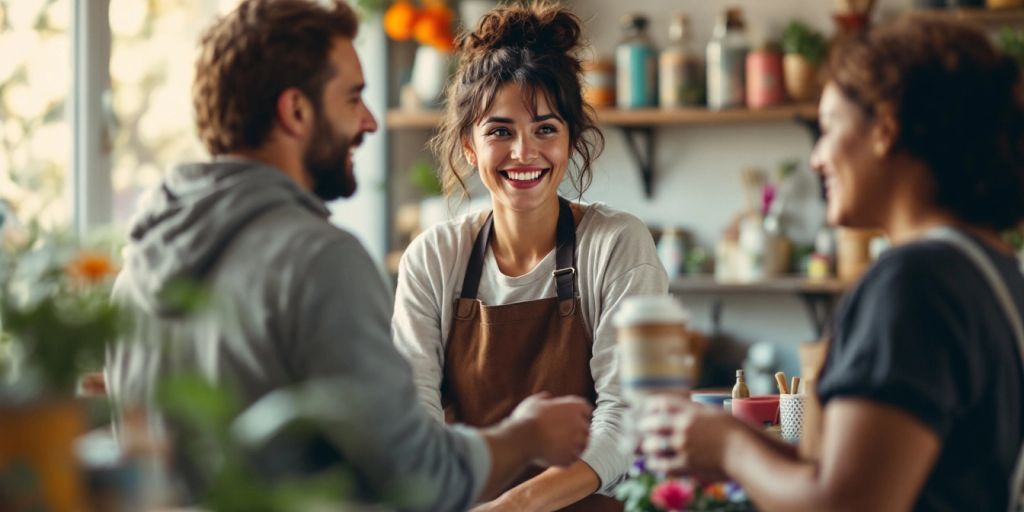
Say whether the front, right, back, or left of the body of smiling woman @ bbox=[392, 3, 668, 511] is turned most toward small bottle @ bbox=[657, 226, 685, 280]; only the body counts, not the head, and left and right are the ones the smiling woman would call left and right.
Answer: back

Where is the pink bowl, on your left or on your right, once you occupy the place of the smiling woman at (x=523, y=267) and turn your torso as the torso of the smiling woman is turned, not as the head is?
on your left

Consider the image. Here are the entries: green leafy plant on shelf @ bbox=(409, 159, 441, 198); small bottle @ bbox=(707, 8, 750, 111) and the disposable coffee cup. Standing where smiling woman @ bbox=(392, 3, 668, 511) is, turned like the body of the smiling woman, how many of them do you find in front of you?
1

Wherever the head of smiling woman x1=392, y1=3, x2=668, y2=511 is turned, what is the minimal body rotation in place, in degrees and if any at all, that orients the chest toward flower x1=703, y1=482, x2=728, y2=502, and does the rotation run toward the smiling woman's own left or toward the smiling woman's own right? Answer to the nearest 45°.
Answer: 0° — they already face it

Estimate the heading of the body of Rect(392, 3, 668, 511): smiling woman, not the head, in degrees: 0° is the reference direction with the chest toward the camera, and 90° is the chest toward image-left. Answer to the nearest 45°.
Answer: approximately 0°

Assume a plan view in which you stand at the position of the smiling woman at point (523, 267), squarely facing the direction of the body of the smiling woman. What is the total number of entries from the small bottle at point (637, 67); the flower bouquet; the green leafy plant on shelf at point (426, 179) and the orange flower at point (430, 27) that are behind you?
3

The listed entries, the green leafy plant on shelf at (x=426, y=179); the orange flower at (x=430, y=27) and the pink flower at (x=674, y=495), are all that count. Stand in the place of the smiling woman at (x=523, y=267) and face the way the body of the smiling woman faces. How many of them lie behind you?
2

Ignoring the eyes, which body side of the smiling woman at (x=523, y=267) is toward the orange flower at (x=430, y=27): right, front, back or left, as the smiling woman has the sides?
back

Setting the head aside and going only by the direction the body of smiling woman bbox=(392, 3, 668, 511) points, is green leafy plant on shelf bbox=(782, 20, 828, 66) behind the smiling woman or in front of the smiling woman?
behind

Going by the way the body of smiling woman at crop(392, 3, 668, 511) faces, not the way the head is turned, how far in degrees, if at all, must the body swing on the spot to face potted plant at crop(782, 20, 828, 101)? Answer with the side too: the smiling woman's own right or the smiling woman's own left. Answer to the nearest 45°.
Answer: approximately 135° to the smiling woman's own left

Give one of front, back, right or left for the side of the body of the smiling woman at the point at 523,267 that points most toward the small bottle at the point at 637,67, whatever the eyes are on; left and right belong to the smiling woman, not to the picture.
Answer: back

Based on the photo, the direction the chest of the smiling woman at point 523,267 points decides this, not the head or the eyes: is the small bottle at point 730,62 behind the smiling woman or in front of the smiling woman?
behind

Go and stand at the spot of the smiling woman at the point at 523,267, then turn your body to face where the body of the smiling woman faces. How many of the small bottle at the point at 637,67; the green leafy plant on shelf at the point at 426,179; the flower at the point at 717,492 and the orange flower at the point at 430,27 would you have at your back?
3

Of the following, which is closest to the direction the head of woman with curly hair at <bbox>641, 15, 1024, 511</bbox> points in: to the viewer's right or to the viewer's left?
to the viewer's left
